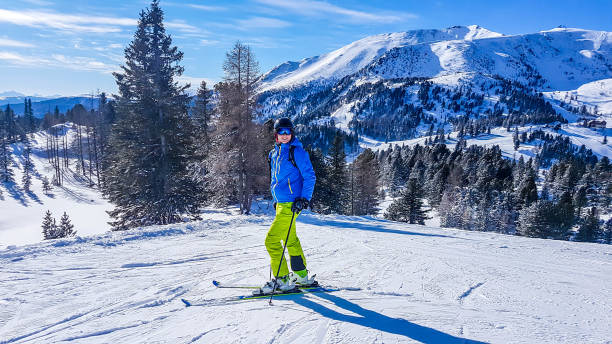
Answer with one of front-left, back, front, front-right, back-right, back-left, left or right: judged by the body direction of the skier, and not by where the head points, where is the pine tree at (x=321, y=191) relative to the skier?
back-right

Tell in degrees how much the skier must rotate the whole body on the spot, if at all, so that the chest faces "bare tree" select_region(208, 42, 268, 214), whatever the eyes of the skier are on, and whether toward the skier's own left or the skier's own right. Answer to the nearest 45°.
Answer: approximately 135° to the skier's own right

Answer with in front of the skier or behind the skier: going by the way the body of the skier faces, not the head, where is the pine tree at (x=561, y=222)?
behind

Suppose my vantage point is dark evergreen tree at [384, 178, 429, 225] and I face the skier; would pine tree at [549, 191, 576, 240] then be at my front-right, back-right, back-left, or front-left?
back-left

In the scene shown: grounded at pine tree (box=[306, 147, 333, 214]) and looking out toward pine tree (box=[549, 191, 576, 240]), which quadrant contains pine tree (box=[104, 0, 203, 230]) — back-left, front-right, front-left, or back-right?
back-right

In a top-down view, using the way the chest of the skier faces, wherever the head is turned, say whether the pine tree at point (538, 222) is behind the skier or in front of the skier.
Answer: behind

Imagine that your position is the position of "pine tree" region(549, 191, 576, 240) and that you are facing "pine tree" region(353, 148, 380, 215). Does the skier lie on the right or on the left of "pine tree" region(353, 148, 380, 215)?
left

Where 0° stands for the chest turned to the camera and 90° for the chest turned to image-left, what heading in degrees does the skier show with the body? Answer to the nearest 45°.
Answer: approximately 45°
